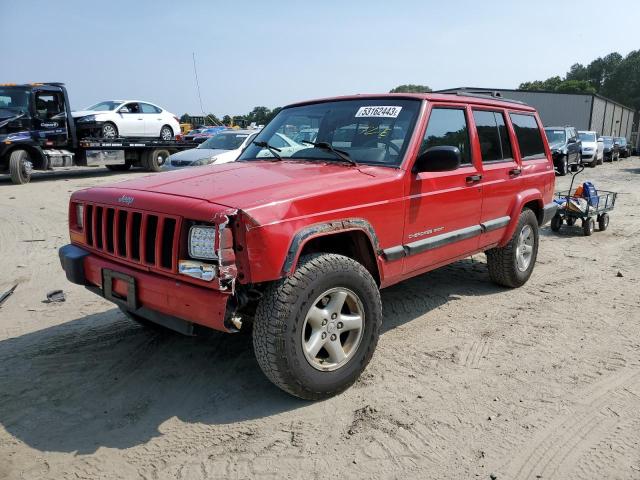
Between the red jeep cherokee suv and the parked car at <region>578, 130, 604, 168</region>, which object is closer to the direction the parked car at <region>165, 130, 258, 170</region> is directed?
the red jeep cherokee suv

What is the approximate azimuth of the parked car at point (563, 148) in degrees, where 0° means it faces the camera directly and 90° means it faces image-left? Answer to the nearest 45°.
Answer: approximately 45°

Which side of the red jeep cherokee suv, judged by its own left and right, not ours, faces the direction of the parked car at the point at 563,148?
back

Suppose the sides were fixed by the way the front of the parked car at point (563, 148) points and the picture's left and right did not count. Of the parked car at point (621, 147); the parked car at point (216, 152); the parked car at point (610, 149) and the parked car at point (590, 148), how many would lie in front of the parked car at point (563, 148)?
1

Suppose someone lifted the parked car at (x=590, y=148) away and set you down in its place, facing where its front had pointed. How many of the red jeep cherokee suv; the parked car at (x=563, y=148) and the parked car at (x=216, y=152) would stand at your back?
0

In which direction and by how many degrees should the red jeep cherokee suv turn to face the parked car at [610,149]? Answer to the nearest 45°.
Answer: approximately 180°

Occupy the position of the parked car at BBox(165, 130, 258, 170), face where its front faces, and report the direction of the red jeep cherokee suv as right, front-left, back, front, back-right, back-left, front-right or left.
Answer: front-left

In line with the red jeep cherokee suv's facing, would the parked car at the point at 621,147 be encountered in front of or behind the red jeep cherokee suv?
behind

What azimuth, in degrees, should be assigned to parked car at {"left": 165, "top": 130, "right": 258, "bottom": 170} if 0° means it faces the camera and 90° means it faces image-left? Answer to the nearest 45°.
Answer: approximately 45°

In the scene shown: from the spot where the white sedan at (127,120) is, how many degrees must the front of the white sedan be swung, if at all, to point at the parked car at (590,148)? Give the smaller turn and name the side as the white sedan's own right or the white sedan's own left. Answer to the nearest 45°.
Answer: approximately 135° to the white sedan's own left

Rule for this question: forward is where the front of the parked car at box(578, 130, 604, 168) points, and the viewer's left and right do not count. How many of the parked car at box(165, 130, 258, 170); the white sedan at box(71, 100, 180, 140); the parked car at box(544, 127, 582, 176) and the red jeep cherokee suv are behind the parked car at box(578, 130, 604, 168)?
0
